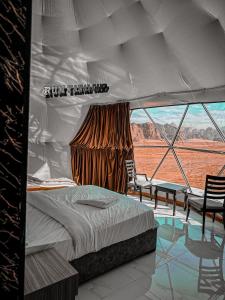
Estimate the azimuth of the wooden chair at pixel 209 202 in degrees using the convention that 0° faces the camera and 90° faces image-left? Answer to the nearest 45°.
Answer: approximately 135°

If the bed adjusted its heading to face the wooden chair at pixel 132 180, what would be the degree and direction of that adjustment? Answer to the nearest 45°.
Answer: approximately 45° to its left

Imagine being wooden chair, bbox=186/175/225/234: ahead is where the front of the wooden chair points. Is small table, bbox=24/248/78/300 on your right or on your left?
on your left

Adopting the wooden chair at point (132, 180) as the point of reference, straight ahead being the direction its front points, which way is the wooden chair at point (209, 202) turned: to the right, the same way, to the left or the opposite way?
the opposite way

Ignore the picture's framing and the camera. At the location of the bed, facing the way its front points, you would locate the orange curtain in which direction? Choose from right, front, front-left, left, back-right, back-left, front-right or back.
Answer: front-left

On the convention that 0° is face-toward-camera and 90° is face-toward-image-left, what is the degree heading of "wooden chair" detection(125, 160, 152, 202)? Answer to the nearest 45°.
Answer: approximately 315°

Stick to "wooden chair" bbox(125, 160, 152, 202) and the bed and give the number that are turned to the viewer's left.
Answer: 0

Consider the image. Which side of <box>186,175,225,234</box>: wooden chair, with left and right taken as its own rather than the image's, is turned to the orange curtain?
front

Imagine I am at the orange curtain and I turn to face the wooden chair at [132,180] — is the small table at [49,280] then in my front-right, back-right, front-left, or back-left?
front-right

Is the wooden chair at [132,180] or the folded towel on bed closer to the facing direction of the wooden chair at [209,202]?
the wooden chair
